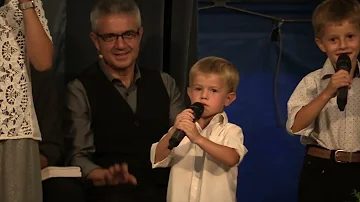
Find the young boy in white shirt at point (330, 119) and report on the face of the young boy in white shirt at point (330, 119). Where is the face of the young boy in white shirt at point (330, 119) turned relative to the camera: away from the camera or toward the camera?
toward the camera

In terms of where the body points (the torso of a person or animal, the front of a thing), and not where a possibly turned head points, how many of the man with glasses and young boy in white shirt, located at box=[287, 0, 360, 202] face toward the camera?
2

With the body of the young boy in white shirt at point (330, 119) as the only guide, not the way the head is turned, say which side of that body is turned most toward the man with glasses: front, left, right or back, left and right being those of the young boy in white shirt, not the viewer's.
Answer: right

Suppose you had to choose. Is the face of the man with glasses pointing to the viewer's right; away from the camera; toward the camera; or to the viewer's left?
toward the camera

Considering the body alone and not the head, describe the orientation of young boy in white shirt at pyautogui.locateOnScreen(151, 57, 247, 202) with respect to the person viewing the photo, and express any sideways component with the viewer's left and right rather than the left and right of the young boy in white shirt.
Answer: facing the viewer and to the left of the viewer

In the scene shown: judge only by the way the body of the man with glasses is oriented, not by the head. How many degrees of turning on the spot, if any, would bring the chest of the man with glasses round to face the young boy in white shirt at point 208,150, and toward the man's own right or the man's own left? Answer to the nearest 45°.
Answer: approximately 45° to the man's own left

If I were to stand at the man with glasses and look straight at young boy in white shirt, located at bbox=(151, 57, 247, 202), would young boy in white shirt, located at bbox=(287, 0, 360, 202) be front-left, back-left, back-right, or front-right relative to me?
front-left

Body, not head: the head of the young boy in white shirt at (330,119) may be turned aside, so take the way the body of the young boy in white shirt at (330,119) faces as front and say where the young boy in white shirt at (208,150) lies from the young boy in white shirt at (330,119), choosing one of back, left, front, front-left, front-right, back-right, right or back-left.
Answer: front-right

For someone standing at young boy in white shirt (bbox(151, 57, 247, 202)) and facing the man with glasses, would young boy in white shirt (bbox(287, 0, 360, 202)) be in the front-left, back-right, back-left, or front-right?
back-right

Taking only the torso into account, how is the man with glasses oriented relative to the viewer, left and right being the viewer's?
facing the viewer

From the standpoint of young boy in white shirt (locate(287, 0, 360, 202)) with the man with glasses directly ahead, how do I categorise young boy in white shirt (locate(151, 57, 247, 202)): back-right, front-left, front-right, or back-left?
front-left

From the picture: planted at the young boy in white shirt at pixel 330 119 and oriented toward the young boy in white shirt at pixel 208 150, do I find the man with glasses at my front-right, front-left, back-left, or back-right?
front-right
